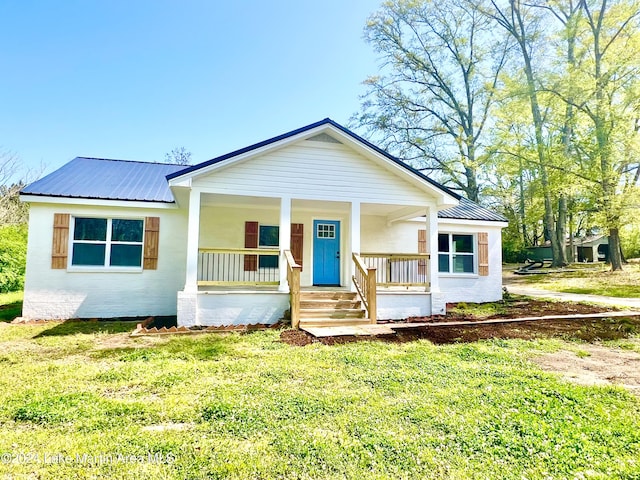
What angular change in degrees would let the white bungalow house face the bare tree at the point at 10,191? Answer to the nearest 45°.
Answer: approximately 135° to its right

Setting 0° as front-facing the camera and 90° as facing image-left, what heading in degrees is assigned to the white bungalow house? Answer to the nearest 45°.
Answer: approximately 0°

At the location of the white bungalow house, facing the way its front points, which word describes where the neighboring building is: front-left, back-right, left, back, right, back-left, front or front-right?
back-left

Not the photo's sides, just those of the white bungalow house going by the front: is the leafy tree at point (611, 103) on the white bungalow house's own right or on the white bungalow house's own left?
on the white bungalow house's own left

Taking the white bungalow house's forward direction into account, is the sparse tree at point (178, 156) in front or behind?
behind

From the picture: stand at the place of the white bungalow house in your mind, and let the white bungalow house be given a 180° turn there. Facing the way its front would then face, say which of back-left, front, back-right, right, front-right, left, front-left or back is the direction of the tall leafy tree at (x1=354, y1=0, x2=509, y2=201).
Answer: front-right

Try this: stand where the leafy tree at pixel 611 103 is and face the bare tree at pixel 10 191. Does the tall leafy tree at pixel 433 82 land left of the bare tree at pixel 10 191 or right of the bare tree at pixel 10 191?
right

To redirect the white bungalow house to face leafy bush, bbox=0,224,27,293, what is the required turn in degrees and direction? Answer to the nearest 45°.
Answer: approximately 135° to its right

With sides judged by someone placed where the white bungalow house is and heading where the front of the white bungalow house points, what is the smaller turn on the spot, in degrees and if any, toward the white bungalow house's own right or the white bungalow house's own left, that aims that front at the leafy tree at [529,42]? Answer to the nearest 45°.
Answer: approximately 135° to the white bungalow house's own left
